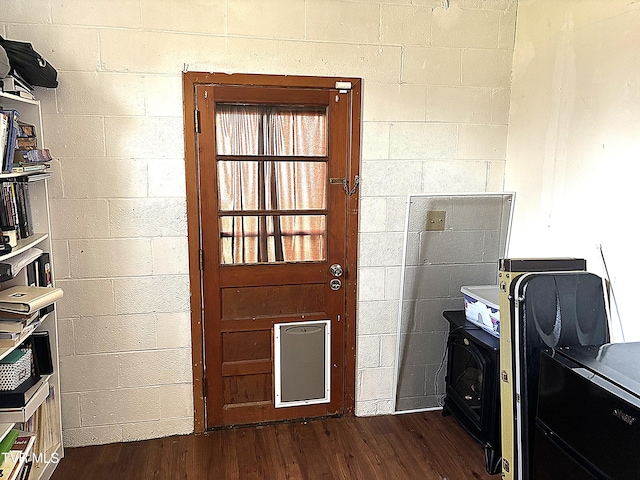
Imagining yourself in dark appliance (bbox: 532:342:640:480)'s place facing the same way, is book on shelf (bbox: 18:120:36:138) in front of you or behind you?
in front

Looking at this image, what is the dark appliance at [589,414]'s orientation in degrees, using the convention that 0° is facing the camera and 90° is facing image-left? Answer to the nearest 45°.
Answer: approximately 45°

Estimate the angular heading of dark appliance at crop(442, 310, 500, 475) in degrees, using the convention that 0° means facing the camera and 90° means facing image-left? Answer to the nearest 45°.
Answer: approximately 45°
